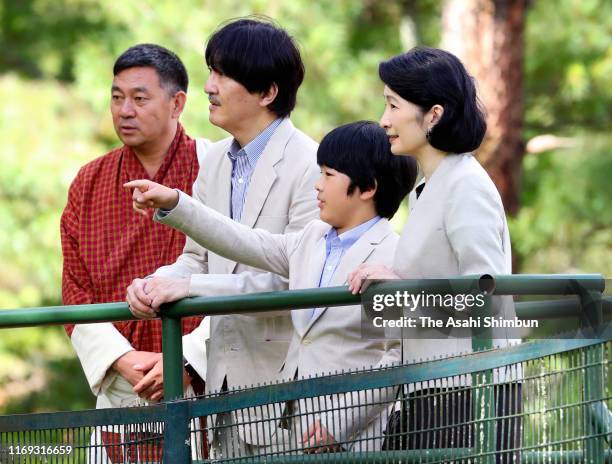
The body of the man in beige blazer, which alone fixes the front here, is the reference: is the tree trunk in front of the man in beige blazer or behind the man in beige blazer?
behind

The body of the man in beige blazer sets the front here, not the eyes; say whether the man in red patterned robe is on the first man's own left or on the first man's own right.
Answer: on the first man's own right

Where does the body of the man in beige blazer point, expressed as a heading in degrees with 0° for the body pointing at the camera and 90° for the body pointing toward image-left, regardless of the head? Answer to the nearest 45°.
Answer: approximately 45°
